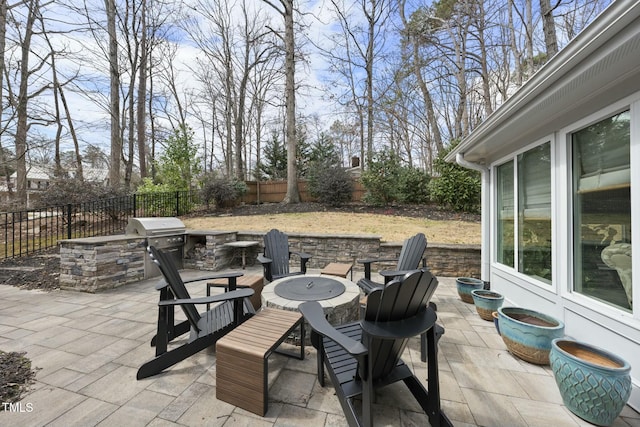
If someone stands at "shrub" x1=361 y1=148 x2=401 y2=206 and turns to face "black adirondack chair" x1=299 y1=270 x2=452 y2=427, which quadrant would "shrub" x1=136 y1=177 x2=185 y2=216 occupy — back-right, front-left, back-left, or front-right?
front-right

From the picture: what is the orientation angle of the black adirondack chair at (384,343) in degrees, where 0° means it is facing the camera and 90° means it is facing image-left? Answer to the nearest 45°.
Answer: approximately 135°

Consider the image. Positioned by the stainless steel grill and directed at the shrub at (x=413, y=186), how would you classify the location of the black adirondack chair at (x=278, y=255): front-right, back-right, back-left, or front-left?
front-right

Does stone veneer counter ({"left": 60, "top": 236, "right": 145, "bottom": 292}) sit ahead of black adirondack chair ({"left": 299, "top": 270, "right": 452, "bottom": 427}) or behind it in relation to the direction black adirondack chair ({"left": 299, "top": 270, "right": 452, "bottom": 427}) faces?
ahead

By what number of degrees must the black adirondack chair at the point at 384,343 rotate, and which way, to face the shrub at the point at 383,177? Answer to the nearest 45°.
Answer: approximately 45° to its right

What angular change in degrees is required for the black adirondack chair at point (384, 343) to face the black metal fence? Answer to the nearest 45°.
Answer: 0° — it already faces it

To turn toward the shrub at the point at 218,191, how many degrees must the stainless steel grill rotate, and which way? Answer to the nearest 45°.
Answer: approximately 135° to its left

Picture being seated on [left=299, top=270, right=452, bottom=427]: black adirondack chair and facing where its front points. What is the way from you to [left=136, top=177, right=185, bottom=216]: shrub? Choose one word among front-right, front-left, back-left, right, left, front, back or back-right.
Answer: front

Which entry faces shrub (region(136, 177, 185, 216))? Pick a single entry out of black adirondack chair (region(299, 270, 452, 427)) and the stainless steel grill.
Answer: the black adirondack chair

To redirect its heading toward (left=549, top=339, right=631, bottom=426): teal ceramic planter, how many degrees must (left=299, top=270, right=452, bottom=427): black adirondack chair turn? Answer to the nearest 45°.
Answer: approximately 135° to its right

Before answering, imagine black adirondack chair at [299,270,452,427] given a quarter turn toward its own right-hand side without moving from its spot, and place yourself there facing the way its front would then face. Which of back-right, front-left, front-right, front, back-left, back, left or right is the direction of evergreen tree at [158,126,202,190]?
left

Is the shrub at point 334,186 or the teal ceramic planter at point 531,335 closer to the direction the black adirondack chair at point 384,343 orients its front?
the shrub

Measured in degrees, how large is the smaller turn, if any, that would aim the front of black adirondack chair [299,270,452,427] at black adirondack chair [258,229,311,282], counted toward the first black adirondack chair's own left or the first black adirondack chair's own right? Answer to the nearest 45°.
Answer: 0° — it already faces it

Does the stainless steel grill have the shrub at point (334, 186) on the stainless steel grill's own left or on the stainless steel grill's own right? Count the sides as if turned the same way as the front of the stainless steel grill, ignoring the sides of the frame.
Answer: on the stainless steel grill's own left

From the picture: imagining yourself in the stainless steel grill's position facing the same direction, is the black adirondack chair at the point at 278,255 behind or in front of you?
in front

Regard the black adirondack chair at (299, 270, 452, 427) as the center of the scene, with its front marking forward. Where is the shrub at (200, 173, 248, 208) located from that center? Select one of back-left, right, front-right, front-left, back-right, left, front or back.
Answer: front

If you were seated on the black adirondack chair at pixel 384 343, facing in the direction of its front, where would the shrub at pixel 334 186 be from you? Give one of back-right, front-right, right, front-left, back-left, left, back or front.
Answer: front-right

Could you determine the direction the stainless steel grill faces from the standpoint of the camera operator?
facing the viewer and to the right of the viewer

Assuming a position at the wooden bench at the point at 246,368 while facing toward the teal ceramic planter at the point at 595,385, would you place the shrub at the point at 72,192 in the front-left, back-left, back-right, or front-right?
back-left

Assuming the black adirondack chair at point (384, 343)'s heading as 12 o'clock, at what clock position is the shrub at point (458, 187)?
The shrub is roughly at 2 o'clock from the black adirondack chair.
